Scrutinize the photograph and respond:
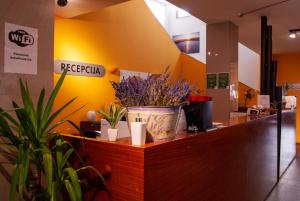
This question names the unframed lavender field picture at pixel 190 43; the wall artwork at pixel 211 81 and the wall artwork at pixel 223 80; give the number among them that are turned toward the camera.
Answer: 3

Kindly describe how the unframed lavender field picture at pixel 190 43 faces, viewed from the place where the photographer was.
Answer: facing the viewer

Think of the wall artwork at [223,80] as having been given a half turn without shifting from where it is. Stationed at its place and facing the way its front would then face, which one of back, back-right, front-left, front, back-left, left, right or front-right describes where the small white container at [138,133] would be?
back

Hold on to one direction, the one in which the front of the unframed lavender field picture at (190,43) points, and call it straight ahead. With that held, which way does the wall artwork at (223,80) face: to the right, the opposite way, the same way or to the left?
the same way

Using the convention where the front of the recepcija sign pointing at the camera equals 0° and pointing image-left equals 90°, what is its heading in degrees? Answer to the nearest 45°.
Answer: approximately 315°

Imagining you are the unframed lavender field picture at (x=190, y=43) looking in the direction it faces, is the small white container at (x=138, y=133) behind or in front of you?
in front

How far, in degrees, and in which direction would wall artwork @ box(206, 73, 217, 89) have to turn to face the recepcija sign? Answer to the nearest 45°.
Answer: approximately 90° to its right

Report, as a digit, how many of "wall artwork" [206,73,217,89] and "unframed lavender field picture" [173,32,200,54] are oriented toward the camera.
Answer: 2

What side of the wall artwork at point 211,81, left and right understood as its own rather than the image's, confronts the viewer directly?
front

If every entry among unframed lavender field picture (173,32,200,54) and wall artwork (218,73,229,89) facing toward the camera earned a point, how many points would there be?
2

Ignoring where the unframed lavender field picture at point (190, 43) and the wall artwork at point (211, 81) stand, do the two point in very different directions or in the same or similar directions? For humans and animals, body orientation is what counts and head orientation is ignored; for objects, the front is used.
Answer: same or similar directions

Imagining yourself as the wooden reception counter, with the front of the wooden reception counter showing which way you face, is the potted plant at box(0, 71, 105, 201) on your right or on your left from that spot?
on your right

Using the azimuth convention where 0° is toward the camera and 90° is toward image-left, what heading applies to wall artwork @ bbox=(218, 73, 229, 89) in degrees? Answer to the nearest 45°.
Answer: approximately 0°
